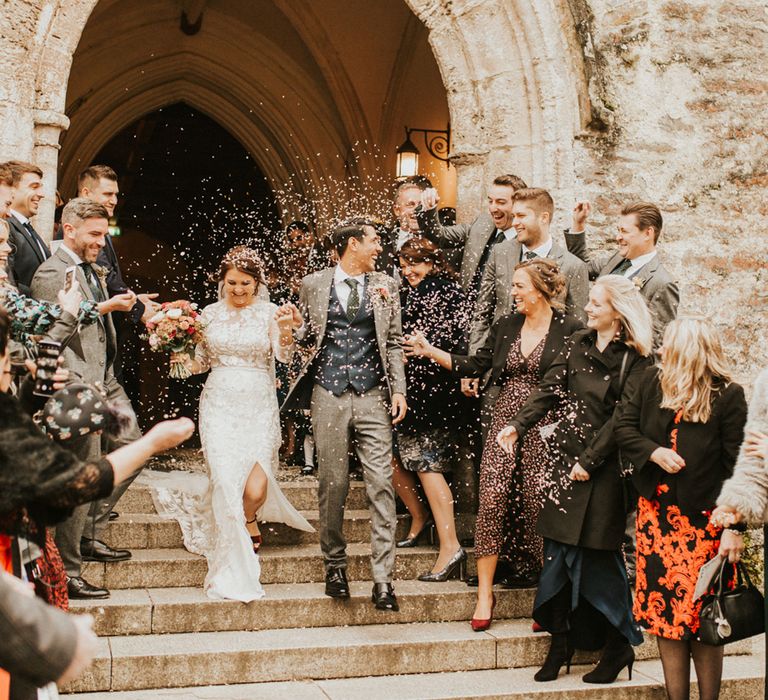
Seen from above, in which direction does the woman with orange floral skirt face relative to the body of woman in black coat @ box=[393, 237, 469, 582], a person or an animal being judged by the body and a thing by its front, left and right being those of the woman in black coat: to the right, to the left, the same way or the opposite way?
the same way

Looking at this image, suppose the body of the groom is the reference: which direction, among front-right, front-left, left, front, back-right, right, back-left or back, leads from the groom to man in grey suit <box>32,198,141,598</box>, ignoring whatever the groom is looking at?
right

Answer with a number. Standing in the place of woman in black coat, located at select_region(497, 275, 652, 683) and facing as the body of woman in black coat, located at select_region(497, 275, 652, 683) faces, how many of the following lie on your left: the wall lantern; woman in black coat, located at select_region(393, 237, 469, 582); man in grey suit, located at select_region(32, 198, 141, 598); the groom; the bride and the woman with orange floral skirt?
1

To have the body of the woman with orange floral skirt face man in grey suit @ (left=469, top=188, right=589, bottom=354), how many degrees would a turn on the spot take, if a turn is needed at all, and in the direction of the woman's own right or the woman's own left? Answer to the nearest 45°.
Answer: approximately 90° to the woman's own right

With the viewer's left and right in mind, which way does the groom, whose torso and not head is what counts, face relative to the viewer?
facing the viewer

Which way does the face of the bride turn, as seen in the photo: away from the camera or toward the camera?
toward the camera

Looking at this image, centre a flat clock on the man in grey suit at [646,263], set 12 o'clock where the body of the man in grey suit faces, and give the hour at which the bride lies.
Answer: The bride is roughly at 1 o'clock from the man in grey suit.

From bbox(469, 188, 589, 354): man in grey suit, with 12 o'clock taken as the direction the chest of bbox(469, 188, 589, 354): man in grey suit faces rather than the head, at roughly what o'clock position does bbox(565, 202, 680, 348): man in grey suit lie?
bbox(565, 202, 680, 348): man in grey suit is roughly at 7 o'clock from bbox(469, 188, 589, 354): man in grey suit.

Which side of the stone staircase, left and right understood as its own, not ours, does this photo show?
front

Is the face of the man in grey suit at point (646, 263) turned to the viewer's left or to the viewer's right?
to the viewer's left

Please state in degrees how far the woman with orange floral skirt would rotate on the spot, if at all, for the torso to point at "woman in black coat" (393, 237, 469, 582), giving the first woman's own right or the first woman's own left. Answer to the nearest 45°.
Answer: approximately 90° to the first woman's own right

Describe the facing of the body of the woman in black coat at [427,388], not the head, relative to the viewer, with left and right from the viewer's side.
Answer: facing the viewer and to the left of the viewer

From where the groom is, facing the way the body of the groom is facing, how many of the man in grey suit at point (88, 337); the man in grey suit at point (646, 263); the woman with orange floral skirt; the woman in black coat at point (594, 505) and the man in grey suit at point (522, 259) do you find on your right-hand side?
1

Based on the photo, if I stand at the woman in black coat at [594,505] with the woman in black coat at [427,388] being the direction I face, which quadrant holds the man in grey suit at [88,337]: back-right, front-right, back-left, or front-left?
front-left

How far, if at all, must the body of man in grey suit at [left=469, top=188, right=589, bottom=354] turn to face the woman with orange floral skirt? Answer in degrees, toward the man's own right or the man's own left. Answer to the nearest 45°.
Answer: approximately 90° to the man's own left

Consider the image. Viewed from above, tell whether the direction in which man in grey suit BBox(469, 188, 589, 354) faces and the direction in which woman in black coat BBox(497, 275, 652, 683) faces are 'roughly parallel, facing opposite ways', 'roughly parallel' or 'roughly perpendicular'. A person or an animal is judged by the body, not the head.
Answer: roughly parallel
